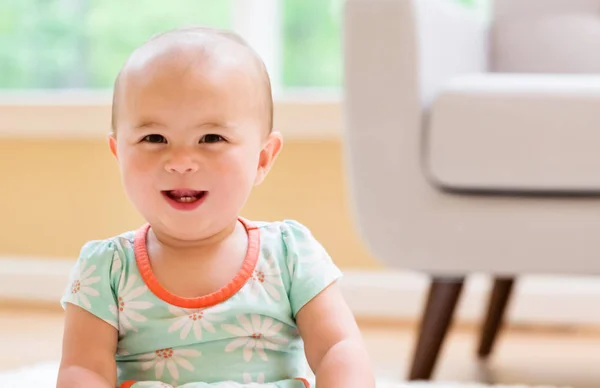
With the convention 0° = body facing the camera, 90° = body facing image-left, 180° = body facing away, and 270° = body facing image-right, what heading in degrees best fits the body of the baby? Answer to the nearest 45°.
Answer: approximately 0°
